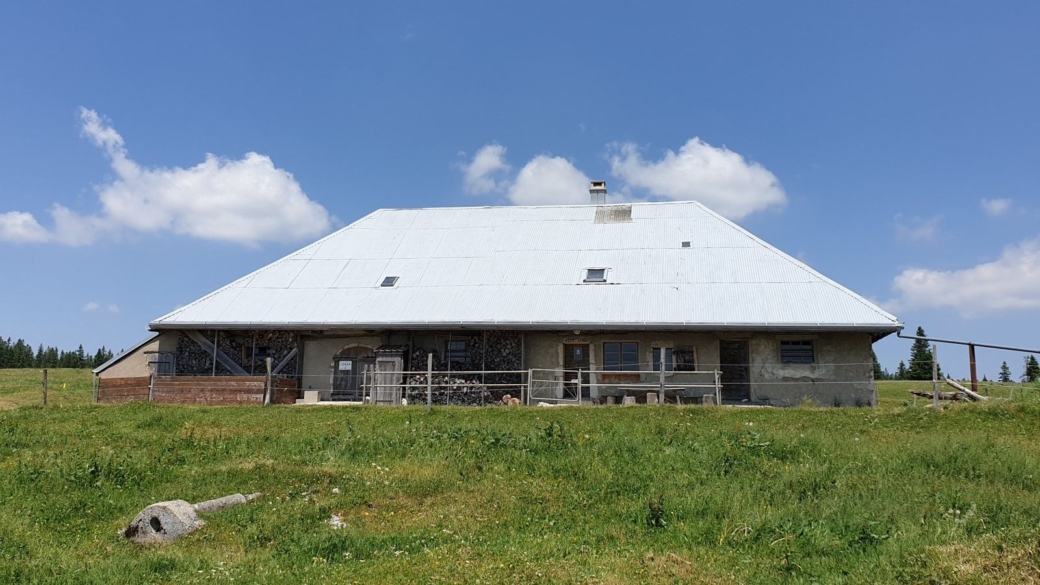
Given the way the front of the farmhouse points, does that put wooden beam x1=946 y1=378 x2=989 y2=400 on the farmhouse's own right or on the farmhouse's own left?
on the farmhouse's own left

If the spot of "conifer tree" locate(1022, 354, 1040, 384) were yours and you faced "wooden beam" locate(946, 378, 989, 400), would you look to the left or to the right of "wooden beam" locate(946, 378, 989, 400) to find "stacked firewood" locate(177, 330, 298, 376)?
right

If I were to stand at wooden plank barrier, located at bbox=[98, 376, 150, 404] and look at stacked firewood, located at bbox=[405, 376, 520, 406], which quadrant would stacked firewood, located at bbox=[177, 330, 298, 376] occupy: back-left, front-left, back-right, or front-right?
front-left

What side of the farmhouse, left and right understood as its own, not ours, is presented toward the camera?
front

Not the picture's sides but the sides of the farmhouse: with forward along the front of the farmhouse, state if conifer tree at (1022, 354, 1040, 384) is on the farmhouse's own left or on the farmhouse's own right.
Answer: on the farmhouse's own left

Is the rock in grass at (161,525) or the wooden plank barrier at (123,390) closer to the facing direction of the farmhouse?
the rock in grass

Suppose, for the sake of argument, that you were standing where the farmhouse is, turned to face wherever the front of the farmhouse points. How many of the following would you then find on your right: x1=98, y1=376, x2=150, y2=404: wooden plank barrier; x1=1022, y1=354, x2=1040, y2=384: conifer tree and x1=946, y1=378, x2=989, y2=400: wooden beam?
1

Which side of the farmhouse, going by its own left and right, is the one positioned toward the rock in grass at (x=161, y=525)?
front

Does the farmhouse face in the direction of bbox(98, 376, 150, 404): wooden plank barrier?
no

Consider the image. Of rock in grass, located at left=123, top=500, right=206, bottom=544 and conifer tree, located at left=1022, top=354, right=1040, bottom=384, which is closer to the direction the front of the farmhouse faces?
the rock in grass
